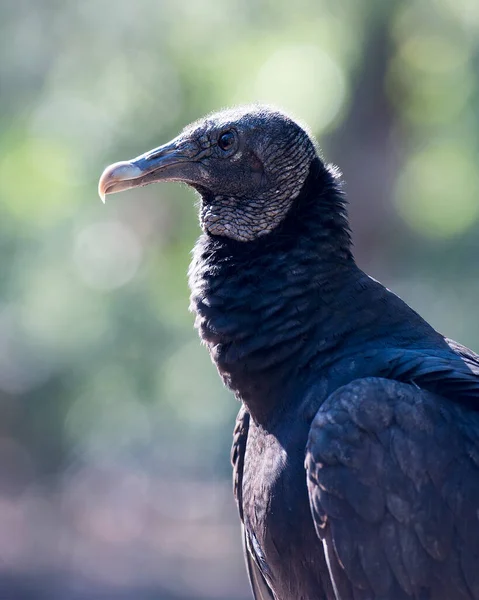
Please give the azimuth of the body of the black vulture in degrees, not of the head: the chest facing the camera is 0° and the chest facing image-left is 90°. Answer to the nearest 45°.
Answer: approximately 45°
